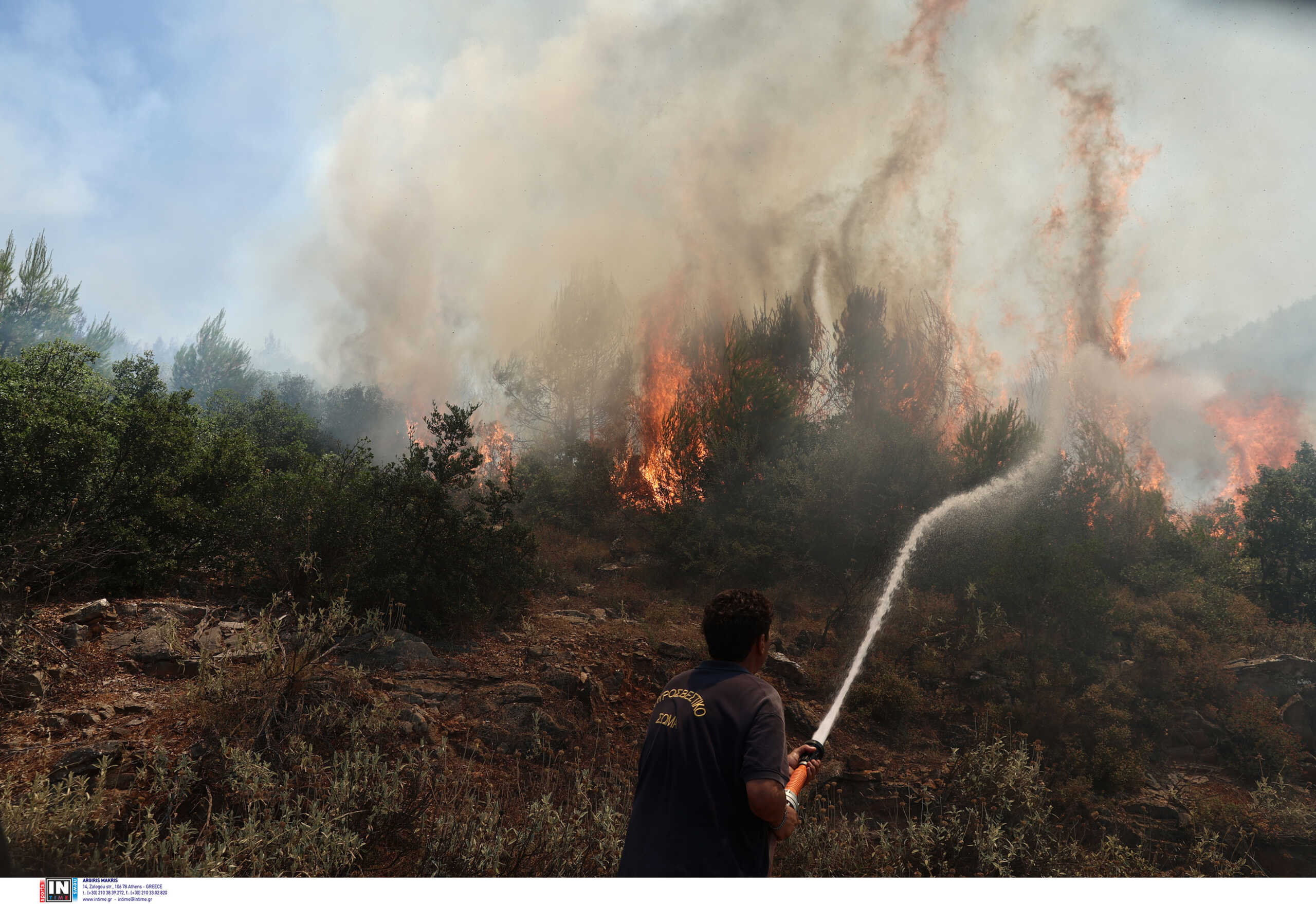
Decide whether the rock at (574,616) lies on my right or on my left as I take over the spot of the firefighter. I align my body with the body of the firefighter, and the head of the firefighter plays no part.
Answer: on my left

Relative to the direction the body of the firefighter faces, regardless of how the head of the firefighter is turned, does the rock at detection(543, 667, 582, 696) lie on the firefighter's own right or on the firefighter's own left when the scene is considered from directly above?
on the firefighter's own left

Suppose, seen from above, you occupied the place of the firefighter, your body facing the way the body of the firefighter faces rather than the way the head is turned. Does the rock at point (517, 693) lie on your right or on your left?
on your left

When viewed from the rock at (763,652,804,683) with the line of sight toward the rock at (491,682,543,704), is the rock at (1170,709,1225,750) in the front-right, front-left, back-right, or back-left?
back-left

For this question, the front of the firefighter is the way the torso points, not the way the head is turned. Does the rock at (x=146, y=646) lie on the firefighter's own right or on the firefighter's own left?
on the firefighter's own left

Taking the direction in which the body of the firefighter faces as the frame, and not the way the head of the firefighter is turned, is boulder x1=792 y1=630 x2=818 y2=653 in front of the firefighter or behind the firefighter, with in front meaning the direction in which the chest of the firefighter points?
in front

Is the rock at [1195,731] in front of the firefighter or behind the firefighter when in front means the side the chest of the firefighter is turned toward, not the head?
in front

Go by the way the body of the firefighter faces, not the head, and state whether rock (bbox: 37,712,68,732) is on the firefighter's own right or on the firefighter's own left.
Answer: on the firefighter's own left

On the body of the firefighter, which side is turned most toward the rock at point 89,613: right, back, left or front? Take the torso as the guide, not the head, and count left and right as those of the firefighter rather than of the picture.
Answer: left

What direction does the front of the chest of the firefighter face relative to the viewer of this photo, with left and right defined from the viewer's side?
facing away from the viewer and to the right of the viewer
